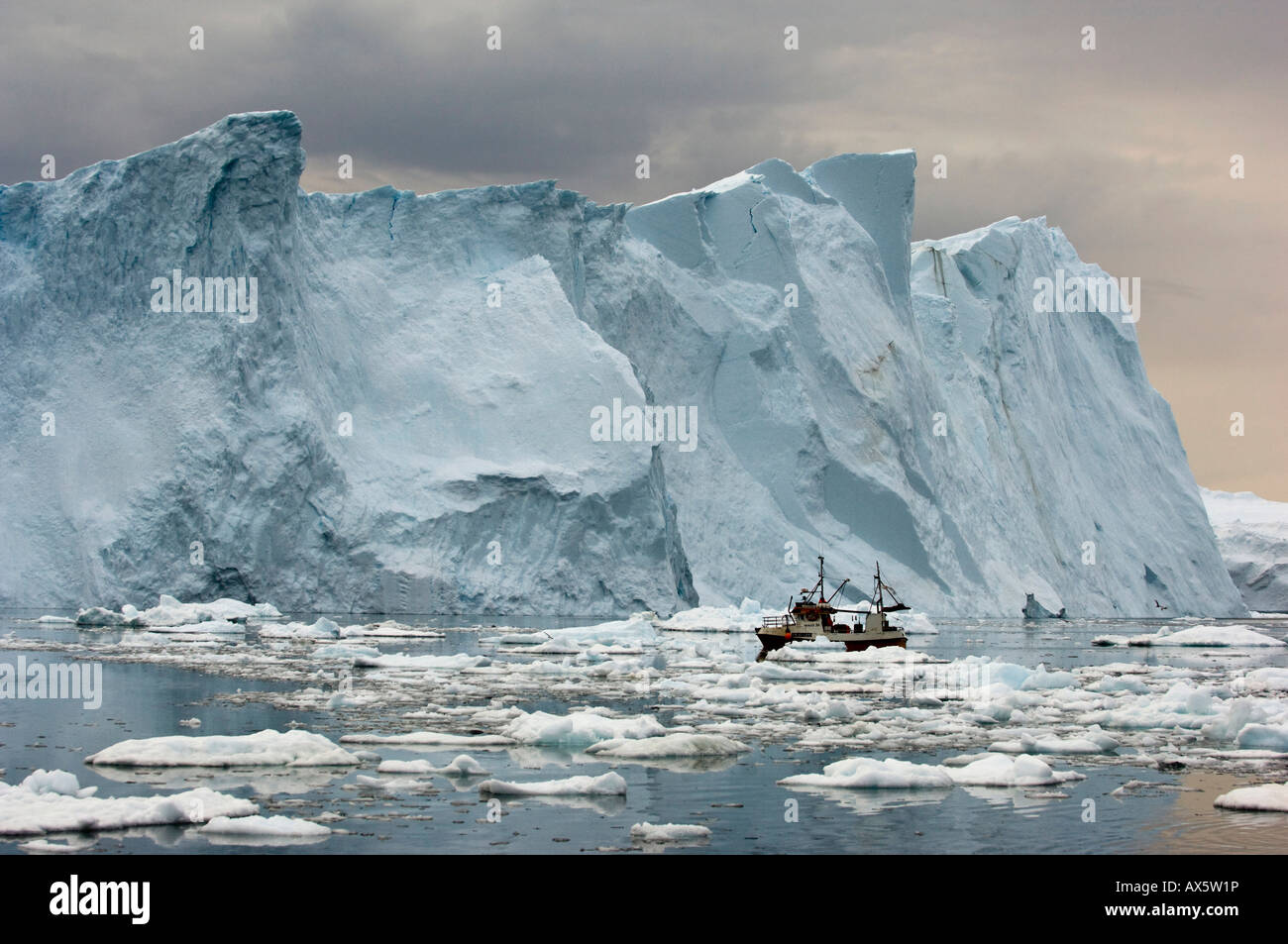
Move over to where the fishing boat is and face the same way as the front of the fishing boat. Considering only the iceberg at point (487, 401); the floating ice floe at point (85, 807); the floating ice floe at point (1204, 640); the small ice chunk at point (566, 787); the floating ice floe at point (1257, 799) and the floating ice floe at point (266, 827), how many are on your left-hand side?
4

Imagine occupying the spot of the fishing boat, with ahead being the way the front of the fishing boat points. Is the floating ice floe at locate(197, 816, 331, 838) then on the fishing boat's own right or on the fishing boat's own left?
on the fishing boat's own left

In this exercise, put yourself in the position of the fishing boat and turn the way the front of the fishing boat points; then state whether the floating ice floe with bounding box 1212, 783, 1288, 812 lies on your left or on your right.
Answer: on your left

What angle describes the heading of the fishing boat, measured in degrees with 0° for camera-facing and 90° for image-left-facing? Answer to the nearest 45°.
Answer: approximately 90°

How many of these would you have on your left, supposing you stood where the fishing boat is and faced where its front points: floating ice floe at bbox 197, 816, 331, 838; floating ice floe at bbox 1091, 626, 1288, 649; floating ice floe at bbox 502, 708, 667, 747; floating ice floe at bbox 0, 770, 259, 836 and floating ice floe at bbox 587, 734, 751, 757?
4

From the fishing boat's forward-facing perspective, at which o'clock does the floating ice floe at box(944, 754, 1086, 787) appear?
The floating ice floe is roughly at 9 o'clock from the fishing boat.

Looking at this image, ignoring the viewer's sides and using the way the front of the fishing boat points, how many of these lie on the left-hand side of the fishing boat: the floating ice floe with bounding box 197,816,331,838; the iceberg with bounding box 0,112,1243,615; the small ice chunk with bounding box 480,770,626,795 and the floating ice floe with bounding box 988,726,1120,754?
3

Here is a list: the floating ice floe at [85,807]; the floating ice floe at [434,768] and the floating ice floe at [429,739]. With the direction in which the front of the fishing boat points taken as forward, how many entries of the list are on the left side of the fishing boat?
3

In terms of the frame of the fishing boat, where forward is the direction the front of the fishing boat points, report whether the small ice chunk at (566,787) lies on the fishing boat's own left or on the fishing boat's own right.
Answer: on the fishing boat's own left

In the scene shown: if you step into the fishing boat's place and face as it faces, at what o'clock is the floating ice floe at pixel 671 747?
The floating ice floe is roughly at 9 o'clock from the fishing boat.

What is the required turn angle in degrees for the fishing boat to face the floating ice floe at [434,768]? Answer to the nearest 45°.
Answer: approximately 90° to its left

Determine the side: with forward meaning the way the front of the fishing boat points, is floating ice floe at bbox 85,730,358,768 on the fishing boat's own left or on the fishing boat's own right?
on the fishing boat's own left

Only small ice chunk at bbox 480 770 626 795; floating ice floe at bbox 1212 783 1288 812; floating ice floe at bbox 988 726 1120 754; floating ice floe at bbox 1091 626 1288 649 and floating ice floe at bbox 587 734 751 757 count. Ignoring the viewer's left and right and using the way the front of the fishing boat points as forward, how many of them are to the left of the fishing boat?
4

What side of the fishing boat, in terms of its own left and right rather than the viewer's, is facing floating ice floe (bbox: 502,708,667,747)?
left

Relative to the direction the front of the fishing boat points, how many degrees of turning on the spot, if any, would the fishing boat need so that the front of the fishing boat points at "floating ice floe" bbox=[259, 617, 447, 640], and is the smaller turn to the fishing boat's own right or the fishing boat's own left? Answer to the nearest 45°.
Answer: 0° — it already faces it
